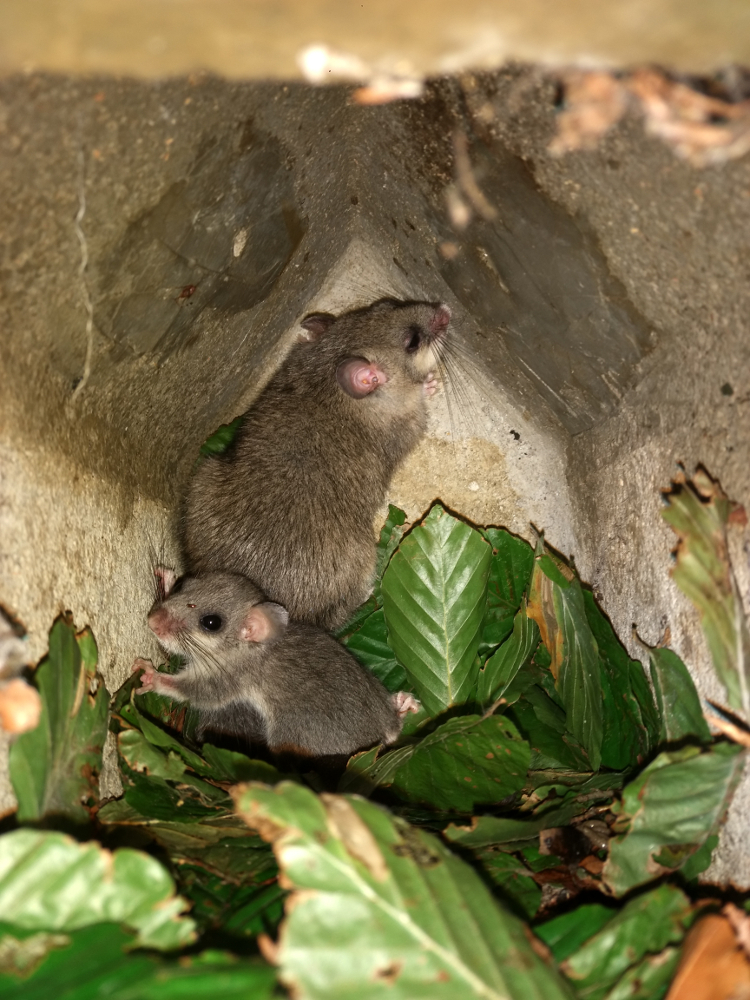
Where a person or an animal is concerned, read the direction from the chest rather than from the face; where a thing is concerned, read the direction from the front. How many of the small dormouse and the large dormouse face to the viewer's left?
1

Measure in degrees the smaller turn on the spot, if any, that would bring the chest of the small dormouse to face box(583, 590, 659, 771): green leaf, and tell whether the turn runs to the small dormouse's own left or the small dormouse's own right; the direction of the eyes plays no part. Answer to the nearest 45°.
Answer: approximately 135° to the small dormouse's own left

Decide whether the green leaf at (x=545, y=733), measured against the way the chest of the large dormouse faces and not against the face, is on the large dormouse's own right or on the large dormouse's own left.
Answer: on the large dormouse's own right

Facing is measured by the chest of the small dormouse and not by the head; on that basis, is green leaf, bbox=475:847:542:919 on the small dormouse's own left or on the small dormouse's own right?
on the small dormouse's own left

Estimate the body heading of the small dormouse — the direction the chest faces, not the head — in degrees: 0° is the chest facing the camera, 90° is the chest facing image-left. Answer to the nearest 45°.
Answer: approximately 90°

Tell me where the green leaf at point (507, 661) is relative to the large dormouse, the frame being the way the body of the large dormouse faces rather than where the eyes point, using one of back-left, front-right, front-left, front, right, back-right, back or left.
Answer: right

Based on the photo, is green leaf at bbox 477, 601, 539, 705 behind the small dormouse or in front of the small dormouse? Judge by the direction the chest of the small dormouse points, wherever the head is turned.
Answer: behind

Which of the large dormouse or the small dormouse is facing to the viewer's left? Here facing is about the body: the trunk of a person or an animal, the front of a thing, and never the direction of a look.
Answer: the small dormouse

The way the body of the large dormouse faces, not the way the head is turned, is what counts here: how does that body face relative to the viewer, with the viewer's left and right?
facing away from the viewer and to the right of the viewer
